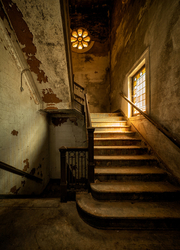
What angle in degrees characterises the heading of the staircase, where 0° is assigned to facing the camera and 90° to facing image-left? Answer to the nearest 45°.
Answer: approximately 0°
